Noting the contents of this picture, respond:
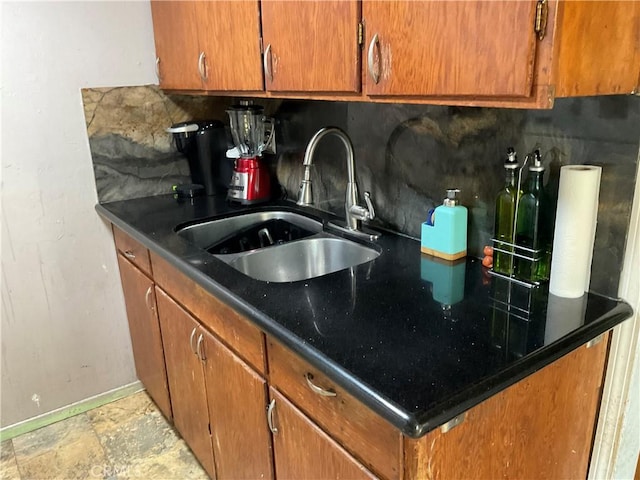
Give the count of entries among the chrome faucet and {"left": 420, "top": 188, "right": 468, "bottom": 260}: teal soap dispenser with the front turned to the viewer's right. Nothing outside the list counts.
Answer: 0

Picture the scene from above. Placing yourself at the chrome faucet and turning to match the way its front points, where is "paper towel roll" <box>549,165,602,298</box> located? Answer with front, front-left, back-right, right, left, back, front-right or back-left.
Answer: left

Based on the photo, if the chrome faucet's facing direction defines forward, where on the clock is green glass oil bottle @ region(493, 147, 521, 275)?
The green glass oil bottle is roughly at 9 o'clock from the chrome faucet.

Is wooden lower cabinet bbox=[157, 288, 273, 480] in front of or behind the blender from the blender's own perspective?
in front

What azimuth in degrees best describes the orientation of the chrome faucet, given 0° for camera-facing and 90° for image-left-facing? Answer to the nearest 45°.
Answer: approximately 45°

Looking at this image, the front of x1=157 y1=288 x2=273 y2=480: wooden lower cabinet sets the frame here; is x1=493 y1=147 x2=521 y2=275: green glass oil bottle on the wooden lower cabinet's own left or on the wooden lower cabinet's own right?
on the wooden lower cabinet's own left

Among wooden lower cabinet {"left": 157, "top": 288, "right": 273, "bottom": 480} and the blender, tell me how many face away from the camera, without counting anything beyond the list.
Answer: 0

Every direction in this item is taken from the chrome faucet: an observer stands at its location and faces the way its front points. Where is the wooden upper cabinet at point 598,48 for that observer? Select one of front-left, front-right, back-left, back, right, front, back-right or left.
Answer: left
